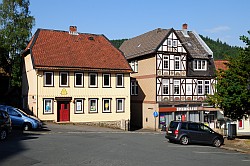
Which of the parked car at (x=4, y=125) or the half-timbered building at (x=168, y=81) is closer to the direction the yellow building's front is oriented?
the parked car

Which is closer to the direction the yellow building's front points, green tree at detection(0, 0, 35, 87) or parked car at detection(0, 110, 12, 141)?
the parked car

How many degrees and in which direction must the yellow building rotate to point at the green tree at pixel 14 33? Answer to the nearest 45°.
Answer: approximately 135° to its right

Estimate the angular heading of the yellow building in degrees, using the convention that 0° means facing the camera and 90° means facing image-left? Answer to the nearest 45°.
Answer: approximately 0°

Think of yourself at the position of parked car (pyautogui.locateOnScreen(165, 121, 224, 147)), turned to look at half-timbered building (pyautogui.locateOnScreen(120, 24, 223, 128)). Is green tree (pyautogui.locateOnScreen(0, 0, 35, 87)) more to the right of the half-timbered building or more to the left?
left

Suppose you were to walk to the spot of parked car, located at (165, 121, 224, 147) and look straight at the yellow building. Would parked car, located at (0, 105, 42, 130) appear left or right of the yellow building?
left
